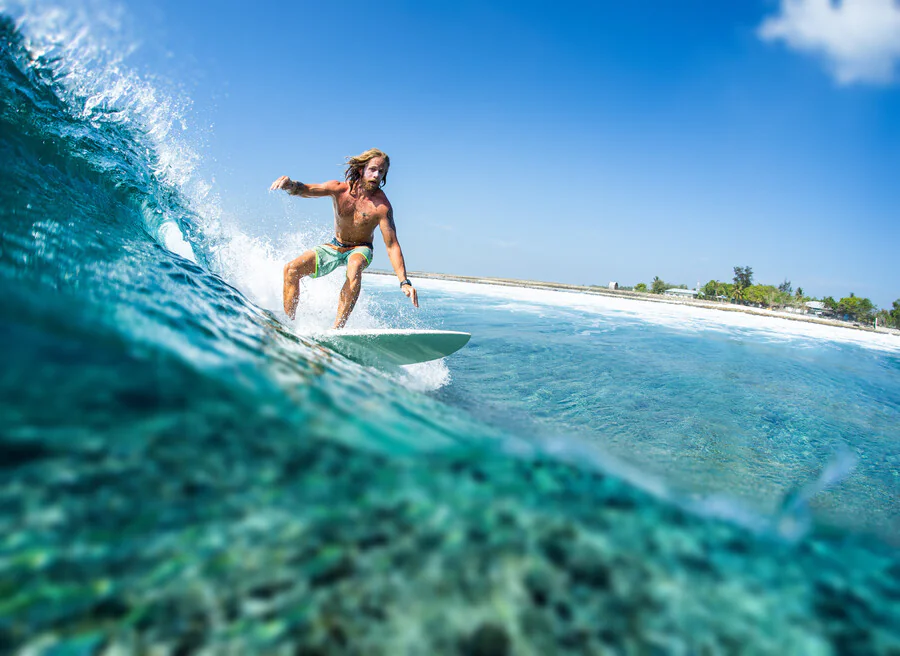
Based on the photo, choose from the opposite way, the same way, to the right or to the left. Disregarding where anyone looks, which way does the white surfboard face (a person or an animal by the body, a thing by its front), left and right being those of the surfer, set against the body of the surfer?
to the left

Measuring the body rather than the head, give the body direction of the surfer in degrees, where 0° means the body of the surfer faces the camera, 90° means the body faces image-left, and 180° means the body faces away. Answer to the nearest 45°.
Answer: approximately 0°

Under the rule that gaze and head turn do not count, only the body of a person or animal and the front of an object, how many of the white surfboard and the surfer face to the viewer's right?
1

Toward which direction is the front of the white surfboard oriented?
to the viewer's right
